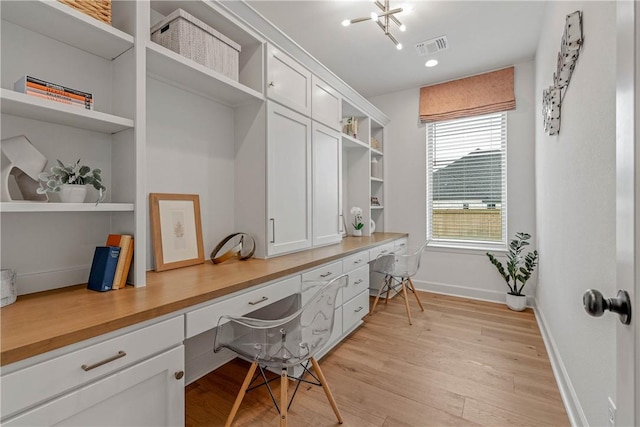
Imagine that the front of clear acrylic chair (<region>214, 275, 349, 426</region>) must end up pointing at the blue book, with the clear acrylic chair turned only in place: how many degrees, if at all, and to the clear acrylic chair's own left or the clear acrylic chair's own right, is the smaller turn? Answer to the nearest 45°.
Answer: approximately 45° to the clear acrylic chair's own left

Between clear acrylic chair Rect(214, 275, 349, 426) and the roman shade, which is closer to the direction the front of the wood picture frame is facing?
the clear acrylic chair

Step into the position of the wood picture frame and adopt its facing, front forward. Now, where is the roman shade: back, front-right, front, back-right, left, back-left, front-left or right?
front-left

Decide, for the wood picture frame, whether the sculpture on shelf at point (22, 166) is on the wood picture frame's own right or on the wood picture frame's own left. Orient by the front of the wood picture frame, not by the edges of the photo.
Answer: on the wood picture frame's own right

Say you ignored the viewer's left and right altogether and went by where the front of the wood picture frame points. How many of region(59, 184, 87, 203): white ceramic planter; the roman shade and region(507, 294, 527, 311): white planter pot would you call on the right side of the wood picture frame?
1

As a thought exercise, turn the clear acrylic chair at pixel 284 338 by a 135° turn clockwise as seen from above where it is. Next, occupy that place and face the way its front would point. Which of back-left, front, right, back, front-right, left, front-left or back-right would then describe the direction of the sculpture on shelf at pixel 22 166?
back

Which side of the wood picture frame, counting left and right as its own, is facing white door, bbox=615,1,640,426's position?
front

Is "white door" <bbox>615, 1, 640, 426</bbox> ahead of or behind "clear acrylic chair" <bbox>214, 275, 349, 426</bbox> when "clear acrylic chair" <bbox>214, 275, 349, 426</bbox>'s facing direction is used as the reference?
behind

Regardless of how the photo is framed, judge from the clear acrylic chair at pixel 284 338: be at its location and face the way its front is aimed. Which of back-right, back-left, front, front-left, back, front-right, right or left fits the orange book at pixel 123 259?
front-left

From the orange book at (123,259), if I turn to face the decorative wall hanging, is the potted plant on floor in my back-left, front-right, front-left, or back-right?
front-left

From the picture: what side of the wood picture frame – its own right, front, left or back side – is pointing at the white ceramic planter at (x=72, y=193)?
right

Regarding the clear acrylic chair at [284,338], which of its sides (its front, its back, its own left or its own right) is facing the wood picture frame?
front

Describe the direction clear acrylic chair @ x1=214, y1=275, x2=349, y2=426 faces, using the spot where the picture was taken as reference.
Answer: facing away from the viewer and to the left of the viewer

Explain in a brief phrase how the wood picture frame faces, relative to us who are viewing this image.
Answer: facing the viewer and to the right of the viewer

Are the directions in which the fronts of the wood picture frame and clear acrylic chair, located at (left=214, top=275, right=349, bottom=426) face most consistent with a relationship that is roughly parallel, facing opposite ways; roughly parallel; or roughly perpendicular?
roughly parallel, facing opposite ways

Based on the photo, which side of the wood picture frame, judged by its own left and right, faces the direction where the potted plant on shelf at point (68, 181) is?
right
